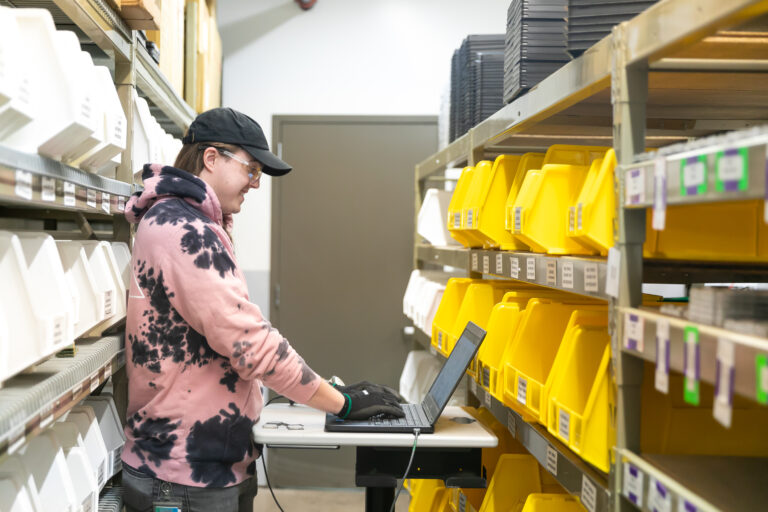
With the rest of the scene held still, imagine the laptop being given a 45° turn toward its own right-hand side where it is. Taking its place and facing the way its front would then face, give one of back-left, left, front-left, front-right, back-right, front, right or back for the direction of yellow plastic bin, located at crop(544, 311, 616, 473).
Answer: back

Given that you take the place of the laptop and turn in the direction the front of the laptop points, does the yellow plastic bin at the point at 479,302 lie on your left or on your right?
on your right

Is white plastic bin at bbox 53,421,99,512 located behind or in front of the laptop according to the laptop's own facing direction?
in front

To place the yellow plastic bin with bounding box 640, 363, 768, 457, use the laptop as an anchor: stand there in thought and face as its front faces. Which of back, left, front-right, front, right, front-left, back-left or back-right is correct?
back-left

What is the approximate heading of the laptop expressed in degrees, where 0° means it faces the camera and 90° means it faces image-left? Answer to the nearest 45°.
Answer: approximately 90°

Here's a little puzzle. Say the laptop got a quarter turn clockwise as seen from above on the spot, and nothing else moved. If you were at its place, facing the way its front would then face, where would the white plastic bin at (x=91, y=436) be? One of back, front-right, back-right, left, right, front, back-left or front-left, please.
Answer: left

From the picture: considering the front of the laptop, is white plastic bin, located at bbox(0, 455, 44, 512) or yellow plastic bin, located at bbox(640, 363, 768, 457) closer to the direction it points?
the white plastic bin

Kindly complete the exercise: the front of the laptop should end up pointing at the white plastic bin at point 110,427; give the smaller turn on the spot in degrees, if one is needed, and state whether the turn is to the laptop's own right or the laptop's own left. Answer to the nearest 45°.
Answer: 0° — it already faces it

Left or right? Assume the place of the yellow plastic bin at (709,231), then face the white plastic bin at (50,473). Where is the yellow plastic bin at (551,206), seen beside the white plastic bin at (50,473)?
right

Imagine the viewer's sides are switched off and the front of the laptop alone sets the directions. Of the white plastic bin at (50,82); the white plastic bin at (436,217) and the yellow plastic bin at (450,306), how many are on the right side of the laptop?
2
